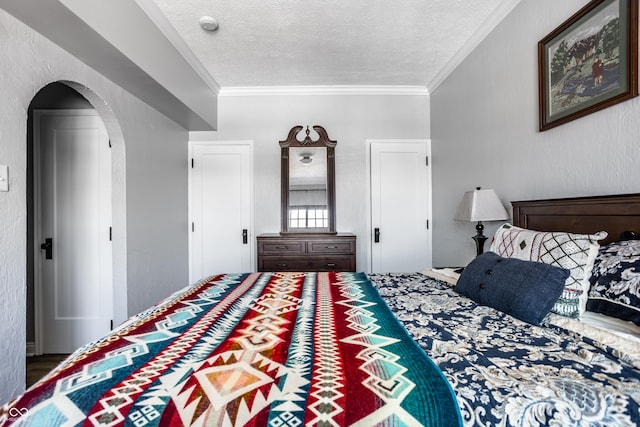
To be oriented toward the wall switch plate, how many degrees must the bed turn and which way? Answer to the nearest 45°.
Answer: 0° — it already faces it

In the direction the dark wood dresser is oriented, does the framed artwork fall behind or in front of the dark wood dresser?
in front

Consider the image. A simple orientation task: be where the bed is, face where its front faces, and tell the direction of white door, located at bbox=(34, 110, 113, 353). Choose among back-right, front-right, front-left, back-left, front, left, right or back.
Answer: front-right

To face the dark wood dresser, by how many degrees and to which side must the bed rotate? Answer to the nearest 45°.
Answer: approximately 90° to its right

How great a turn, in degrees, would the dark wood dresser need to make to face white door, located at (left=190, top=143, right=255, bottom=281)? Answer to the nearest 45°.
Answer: approximately 135° to its right

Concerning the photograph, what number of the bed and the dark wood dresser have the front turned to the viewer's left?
1

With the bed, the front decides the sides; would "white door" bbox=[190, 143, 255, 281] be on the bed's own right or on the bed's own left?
on the bed's own right

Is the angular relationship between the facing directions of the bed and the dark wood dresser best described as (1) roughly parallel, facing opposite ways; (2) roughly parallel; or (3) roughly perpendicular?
roughly perpendicular

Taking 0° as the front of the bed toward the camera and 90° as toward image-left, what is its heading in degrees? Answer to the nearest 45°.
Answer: approximately 90°

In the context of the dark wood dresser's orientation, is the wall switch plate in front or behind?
in front

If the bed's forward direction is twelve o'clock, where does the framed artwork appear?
The framed artwork is roughly at 5 o'clock from the bed.

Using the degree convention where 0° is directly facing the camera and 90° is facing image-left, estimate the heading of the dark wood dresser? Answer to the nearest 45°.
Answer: approximately 0°
